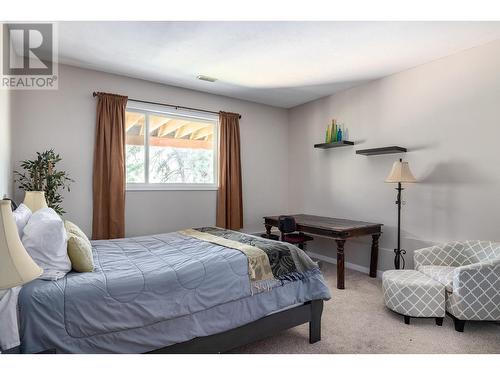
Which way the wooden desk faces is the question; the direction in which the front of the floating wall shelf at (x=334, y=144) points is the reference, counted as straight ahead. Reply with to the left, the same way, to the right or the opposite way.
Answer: the same way

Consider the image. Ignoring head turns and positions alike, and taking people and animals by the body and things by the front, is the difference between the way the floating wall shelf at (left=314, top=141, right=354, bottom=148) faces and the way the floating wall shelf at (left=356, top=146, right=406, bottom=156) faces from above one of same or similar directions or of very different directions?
same or similar directions

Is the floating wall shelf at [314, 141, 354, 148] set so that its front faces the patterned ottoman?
no

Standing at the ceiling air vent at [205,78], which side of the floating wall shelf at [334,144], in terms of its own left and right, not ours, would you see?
front

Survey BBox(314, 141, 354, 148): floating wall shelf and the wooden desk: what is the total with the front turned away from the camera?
0

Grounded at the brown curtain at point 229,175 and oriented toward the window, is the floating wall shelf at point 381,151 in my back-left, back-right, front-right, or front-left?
back-left

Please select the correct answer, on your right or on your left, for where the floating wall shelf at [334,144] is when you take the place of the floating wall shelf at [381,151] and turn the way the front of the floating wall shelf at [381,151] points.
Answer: on your right

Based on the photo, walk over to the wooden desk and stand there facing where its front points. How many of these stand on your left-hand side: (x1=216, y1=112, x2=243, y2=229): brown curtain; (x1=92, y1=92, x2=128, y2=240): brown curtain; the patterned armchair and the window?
1

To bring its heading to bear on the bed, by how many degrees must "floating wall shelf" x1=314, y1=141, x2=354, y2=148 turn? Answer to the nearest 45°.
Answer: approximately 45° to its left

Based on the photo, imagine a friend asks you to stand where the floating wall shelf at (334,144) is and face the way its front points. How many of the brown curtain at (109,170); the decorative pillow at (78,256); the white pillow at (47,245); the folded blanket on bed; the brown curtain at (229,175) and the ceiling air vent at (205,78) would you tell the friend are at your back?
0

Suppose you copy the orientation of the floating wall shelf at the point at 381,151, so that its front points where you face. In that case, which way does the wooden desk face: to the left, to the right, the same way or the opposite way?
the same way

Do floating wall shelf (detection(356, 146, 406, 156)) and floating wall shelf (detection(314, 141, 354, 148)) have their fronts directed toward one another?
no

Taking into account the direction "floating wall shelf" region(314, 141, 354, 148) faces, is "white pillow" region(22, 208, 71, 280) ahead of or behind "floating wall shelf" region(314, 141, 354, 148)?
ahead

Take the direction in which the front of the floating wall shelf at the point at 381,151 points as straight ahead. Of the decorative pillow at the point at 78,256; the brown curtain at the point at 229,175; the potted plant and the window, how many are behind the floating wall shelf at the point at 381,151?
0

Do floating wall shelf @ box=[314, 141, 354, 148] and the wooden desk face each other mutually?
no

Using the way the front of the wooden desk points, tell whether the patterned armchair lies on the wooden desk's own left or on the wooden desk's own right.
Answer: on the wooden desk's own left

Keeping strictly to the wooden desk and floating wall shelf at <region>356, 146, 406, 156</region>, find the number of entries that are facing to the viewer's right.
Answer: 0

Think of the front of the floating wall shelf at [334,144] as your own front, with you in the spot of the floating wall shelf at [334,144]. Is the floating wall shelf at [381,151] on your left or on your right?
on your left

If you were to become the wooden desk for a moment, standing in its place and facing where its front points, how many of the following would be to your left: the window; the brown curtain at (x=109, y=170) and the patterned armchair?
1

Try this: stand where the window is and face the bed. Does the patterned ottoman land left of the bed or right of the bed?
left

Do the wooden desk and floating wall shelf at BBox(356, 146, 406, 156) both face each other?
no
